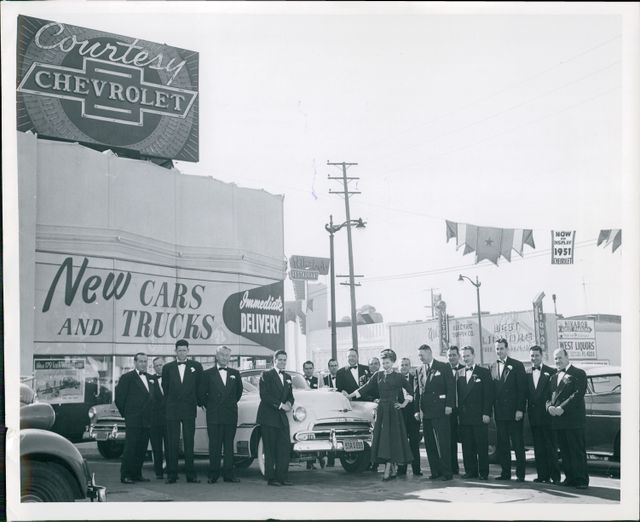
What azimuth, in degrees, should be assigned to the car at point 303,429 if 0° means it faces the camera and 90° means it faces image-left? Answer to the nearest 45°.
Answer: approximately 315°

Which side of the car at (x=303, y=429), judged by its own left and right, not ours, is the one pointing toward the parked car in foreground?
right

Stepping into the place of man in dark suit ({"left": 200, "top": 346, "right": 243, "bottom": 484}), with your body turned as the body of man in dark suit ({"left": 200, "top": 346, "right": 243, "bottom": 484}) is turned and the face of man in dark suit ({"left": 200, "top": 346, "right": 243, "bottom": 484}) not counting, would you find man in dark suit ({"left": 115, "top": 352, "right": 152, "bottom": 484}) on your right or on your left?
on your right

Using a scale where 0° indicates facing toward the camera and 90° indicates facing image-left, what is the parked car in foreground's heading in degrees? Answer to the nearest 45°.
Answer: approximately 270°

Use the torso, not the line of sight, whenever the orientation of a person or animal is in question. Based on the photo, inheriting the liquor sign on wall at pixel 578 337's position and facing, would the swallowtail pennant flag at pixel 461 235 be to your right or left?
on your right

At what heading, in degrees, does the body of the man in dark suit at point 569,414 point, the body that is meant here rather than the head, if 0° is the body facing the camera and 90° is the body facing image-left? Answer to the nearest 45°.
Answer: approximately 45°

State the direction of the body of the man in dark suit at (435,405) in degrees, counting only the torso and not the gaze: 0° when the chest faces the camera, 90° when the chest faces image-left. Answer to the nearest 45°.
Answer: approximately 45°
